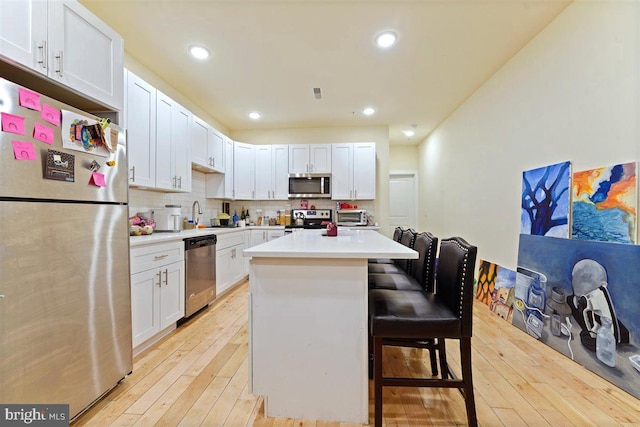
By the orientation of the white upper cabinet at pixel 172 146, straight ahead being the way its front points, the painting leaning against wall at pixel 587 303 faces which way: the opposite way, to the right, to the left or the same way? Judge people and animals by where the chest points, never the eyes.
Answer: the opposite way

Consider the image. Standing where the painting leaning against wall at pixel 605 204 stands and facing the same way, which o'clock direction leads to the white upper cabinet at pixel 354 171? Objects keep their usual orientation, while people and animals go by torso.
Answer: The white upper cabinet is roughly at 2 o'clock from the painting leaning against wall.

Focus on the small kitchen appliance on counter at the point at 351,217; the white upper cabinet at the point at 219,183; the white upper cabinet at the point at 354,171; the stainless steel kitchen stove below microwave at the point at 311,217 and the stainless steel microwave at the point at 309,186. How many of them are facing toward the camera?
4

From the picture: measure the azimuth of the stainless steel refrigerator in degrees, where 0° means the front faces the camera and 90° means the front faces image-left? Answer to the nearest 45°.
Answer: approximately 315°

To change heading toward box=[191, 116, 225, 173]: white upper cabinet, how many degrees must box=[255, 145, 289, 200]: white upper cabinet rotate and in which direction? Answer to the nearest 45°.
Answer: approximately 45° to its right

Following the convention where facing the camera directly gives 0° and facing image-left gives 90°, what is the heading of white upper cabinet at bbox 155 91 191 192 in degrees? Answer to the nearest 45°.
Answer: approximately 315°

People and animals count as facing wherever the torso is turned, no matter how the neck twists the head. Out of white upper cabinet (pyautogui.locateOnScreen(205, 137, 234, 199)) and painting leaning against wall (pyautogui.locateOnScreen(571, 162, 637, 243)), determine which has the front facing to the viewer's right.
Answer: the white upper cabinet

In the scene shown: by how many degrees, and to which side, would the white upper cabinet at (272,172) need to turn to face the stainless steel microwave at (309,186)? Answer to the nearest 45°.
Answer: approximately 90° to its left

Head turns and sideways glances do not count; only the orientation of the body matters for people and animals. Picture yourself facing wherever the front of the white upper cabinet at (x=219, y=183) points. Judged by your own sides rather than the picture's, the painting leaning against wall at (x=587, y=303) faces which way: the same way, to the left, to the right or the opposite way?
the opposite way
